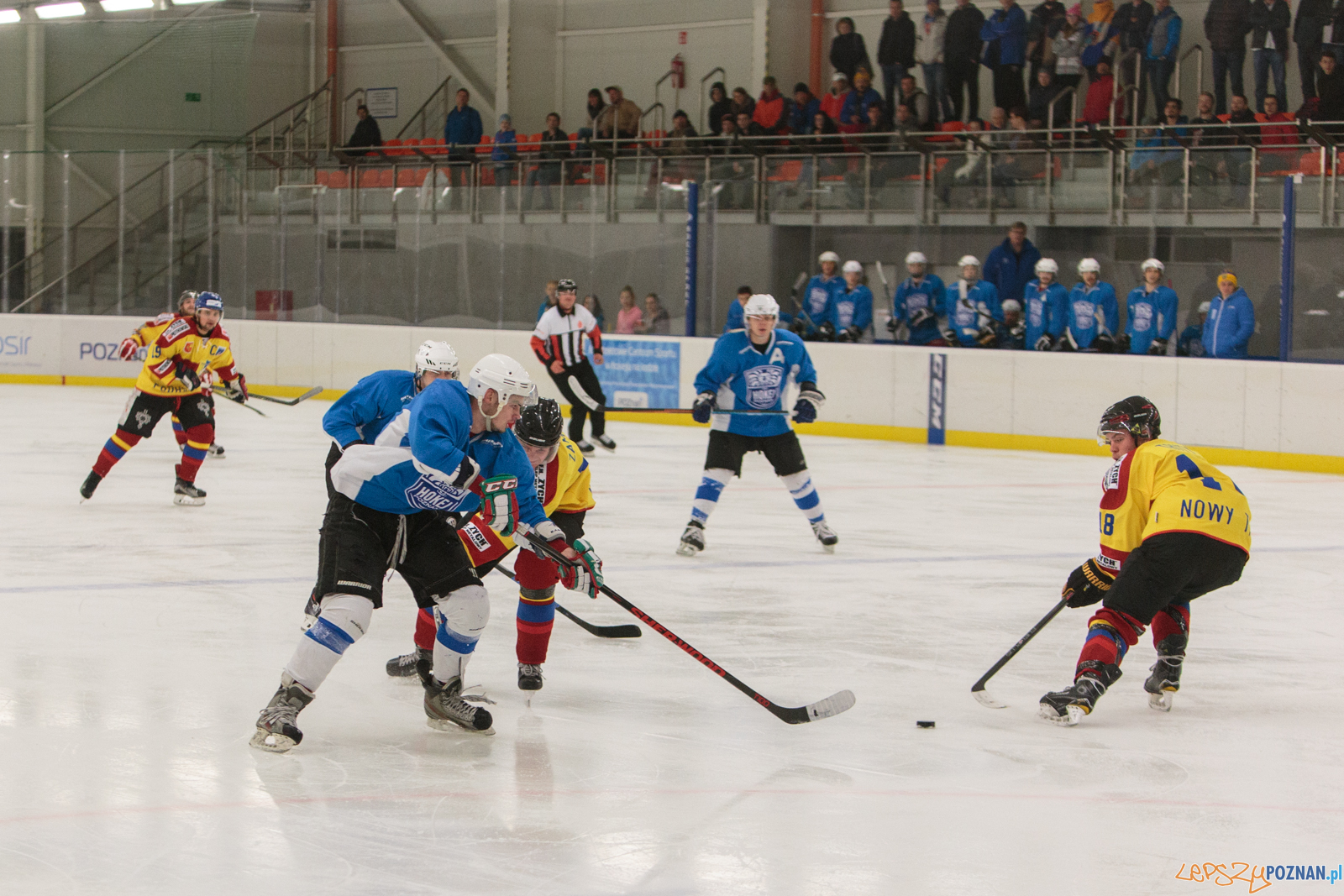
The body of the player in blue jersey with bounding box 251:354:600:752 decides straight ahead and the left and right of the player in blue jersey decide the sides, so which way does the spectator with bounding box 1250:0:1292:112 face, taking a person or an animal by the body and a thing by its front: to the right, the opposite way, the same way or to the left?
to the right

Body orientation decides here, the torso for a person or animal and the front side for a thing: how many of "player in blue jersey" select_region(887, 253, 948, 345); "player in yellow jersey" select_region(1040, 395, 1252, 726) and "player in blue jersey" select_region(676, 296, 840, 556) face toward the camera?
2

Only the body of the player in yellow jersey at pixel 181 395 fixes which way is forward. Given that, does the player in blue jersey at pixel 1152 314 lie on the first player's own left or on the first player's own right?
on the first player's own left

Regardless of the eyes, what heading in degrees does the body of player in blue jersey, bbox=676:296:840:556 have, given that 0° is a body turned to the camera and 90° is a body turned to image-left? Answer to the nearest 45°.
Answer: approximately 0°

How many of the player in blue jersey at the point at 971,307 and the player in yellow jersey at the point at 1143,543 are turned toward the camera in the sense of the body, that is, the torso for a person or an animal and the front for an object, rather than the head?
1

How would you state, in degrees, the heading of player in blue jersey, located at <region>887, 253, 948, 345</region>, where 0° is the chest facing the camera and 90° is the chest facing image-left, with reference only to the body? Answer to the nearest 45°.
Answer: approximately 0°
